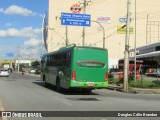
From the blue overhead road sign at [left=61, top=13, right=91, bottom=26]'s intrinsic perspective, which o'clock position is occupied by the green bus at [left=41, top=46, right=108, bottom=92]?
The green bus is roughly at 12 o'clock from the blue overhead road sign.

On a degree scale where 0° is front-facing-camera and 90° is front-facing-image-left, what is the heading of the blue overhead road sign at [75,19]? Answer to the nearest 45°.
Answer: approximately 0°
